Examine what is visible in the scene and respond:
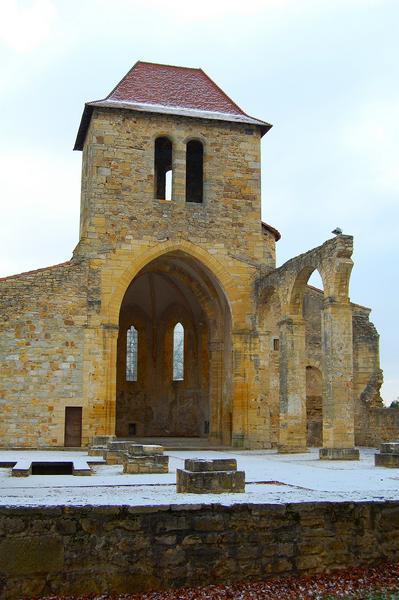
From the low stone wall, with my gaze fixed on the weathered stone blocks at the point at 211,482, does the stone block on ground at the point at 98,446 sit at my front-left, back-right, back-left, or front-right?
front-left

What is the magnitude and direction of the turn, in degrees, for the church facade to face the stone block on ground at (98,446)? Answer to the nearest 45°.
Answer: approximately 45° to its right

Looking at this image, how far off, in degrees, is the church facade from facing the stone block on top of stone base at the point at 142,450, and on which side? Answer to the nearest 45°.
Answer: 0° — it already faces it

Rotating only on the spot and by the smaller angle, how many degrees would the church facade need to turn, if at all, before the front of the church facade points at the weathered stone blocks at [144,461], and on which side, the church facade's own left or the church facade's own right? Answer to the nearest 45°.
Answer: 0° — it already faces it

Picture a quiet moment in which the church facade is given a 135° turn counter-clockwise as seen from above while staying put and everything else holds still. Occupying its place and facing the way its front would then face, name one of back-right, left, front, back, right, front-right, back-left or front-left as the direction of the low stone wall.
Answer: back-right

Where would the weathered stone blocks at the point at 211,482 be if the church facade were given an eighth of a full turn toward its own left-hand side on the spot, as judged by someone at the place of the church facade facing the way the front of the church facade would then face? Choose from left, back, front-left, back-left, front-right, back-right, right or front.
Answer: front-right

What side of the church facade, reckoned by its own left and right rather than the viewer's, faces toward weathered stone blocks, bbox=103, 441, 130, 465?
front

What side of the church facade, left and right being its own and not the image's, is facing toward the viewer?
front

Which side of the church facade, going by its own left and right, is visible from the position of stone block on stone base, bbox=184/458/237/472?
front
